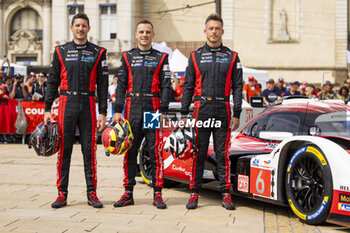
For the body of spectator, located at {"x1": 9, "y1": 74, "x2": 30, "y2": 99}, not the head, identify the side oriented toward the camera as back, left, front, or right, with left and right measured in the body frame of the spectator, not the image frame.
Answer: front

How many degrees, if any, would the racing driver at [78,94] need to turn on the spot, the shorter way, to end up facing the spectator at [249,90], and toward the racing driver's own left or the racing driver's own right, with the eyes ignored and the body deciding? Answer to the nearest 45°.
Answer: approximately 135° to the racing driver's own left

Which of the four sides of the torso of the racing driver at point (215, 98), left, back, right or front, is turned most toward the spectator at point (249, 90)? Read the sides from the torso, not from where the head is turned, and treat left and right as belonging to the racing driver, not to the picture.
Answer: back

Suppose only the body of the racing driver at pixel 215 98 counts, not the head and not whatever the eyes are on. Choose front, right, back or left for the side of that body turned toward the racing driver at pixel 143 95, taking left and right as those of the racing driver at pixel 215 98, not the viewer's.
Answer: right

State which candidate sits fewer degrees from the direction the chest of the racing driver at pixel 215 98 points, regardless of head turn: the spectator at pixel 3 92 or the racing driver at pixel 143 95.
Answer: the racing driver

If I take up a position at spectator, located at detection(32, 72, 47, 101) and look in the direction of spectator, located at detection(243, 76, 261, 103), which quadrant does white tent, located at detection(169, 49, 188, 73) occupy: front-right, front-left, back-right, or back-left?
front-left

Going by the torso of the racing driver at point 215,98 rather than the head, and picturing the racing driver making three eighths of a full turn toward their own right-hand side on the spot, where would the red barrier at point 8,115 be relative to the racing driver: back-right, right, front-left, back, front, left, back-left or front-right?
front

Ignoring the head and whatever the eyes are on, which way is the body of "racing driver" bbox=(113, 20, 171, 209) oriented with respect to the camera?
toward the camera

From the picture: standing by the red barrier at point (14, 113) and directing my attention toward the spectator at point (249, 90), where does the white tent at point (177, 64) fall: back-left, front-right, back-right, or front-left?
front-left

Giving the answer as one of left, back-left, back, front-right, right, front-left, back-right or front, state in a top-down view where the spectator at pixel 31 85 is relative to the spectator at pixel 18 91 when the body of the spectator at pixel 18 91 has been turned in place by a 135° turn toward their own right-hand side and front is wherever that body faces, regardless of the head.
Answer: right

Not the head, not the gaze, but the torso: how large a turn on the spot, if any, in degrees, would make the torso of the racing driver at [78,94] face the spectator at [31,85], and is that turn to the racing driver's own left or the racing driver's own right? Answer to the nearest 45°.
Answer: approximately 180°

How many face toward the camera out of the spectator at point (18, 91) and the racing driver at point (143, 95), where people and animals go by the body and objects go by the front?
2

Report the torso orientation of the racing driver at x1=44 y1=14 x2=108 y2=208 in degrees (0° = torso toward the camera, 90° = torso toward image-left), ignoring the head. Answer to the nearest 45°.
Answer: approximately 0°
